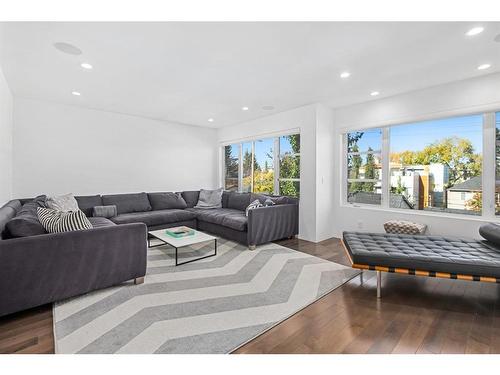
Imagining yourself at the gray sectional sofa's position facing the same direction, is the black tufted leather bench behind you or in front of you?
in front

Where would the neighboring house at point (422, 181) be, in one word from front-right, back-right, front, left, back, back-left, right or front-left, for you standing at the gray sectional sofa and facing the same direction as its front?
front-left

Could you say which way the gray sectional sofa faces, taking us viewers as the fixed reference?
facing the viewer and to the right of the viewer

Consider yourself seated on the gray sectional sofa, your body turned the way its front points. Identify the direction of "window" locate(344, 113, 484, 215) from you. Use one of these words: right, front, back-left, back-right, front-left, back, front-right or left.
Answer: front-left

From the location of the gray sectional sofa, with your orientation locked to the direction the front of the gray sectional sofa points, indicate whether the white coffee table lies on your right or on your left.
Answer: on your left

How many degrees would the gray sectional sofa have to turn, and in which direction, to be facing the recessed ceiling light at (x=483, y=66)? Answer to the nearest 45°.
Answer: approximately 45° to its left

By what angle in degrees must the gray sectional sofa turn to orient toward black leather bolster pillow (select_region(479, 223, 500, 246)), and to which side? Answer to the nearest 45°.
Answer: approximately 45° to its left
